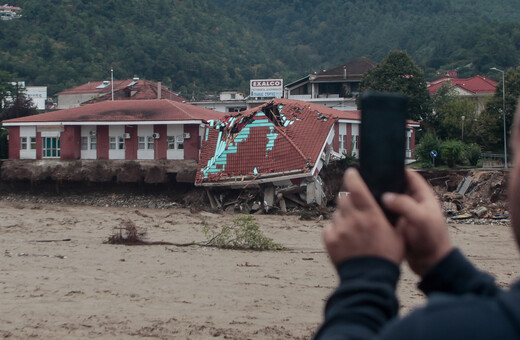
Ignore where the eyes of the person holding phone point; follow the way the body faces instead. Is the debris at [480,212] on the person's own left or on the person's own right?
on the person's own right

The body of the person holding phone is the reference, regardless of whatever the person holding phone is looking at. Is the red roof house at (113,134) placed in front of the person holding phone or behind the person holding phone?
in front

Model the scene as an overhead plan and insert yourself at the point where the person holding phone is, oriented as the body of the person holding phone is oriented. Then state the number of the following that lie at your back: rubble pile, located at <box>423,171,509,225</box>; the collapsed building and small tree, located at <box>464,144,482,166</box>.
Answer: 0

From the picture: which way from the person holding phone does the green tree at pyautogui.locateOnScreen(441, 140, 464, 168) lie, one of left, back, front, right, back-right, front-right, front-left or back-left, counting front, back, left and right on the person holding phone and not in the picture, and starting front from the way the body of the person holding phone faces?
front-right

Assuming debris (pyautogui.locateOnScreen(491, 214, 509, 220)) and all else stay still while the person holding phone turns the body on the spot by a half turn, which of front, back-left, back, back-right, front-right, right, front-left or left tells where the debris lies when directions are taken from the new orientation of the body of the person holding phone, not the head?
back-left

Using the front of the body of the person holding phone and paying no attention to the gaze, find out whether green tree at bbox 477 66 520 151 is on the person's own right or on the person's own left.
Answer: on the person's own right

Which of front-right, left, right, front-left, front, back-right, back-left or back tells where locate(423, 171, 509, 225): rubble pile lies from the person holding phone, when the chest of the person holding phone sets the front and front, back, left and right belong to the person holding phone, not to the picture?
front-right

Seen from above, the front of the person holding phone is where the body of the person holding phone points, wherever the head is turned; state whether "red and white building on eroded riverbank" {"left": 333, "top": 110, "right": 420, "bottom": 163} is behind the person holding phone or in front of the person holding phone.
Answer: in front

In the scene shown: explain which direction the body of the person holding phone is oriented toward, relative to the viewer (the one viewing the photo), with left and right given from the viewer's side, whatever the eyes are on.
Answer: facing away from the viewer and to the left of the viewer
